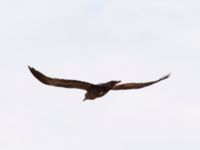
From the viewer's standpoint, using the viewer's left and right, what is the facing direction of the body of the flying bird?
facing the viewer and to the right of the viewer
